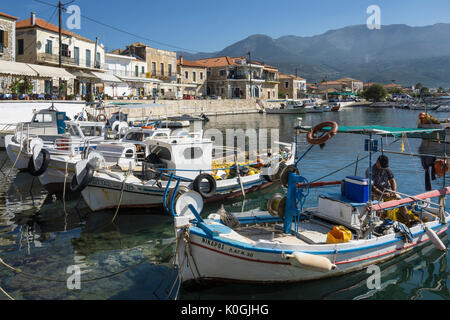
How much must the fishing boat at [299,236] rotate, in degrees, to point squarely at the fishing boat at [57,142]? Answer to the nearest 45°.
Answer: approximately 90° to its right

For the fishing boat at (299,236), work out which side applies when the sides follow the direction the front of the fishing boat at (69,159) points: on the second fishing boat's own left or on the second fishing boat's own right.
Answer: on the second fishing boat's own left

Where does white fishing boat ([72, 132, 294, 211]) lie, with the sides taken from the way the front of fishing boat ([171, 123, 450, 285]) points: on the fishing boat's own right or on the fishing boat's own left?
on the fishing boat's own right

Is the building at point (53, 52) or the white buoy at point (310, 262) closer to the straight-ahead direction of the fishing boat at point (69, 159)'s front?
the white buoy

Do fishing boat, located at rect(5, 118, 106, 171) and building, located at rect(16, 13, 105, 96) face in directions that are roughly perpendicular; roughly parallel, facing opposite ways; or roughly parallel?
roughly perpendicular

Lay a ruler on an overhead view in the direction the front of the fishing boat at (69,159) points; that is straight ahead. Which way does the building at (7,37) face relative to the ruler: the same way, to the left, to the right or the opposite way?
to the left

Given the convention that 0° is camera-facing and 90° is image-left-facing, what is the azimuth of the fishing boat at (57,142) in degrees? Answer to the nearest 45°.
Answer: approximately 45°

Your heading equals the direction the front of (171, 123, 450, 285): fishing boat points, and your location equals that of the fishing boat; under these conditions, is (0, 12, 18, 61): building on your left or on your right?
on your right
